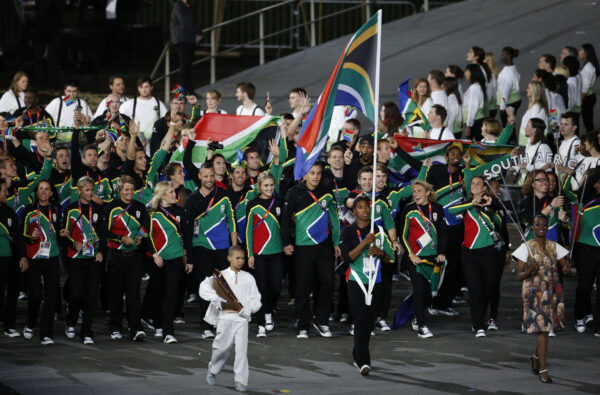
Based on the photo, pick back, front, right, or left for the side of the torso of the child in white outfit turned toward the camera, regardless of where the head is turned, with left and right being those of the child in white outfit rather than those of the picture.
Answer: front

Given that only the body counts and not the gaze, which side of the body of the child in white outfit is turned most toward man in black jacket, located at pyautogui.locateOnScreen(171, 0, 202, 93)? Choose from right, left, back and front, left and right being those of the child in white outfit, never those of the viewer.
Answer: back
